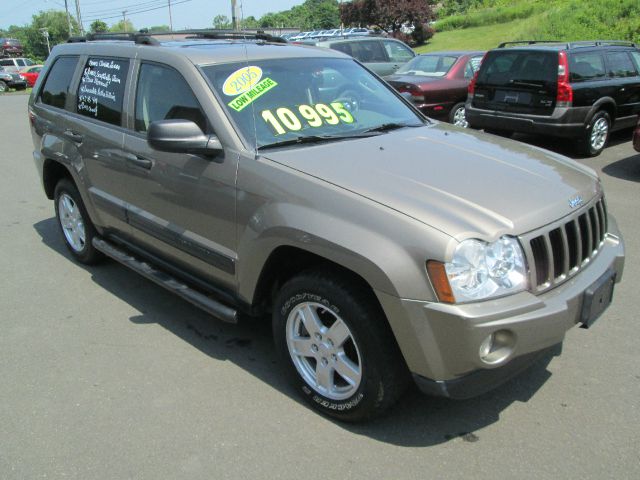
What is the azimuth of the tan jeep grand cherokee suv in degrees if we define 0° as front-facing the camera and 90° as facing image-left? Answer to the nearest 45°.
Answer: approximately 315°

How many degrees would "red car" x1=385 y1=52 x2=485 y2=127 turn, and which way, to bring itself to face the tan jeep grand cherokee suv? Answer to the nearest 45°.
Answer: approximately 135° to its right

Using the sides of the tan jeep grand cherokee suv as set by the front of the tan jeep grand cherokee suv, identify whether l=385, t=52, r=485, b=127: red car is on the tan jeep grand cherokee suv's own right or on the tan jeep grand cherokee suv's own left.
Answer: on the tan jeep grand cherokee suv's own left

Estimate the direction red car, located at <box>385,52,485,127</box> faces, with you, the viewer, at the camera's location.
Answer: facing away from the viewer and to the right of the viewer
